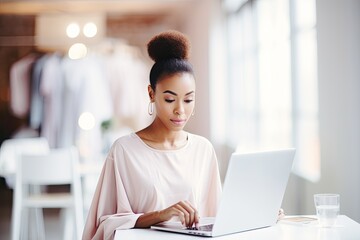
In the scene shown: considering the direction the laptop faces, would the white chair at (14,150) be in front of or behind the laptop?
in front

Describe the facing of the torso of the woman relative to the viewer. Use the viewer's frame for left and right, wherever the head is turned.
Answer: facing the viewer and to the right of the viewer

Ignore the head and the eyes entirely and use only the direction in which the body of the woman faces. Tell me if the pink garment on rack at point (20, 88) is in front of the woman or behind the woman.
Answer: behind

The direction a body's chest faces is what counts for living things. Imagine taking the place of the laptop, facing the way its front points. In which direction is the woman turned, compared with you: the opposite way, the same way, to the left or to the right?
the opposite way

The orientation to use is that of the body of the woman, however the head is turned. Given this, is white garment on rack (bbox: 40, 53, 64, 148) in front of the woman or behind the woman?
behind

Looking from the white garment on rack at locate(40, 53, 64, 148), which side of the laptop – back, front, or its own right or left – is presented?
front

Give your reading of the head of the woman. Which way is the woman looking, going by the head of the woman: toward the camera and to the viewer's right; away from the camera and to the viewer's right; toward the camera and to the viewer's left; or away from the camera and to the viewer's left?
toward the camera and to the viewer's right

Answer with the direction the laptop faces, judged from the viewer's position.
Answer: facing away from the viewer and to the left of the viewer
